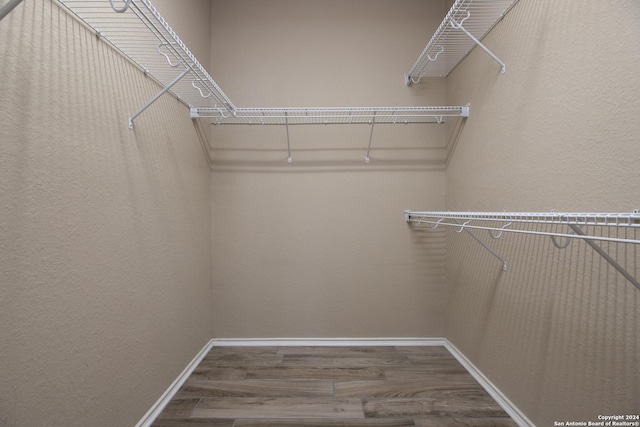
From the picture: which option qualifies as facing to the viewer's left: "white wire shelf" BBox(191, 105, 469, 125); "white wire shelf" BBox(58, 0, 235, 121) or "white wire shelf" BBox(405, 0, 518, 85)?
"white wire shelf" BBox(405, 0, 518, 85)

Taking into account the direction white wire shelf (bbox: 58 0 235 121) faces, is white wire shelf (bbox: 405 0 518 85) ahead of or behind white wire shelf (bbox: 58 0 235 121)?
ahead

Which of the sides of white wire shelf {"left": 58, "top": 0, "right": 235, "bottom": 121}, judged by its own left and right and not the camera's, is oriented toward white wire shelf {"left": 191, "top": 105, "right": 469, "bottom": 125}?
front

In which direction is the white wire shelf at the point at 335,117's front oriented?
toward the camera

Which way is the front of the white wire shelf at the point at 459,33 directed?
to the viewer's left

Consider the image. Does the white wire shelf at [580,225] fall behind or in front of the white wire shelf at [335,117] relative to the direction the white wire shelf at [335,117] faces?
in front

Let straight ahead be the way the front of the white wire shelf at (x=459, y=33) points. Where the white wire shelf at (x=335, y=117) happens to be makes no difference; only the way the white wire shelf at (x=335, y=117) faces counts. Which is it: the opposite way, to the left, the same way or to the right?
to the left

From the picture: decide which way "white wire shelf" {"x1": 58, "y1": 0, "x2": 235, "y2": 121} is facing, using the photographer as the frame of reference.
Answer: facing to the right of the viewer

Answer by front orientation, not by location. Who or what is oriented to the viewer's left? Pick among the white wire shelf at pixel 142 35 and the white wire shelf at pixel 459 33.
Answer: the white wire shelf at pixel 459 33

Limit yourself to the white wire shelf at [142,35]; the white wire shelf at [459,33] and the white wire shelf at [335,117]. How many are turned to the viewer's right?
1
